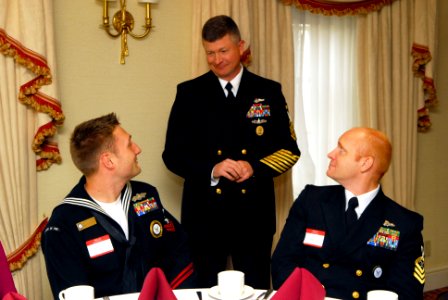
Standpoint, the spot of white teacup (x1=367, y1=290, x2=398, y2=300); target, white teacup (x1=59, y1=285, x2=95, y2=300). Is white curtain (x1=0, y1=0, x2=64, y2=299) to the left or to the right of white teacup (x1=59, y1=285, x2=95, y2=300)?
right

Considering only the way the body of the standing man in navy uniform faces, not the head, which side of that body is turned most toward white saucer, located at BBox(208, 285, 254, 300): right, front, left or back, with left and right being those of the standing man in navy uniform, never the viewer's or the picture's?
front

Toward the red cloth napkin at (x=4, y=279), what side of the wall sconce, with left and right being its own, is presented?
front

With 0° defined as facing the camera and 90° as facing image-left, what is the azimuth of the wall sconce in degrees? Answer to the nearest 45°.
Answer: approximately 0°

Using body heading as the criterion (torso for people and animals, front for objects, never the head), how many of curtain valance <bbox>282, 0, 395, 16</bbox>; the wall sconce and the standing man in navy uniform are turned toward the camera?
3

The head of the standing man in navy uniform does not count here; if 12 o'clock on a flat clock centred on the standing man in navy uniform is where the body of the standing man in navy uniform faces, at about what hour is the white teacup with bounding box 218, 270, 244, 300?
The white teacup is roughly at 12 o'clock from the standing man in navy uniform.

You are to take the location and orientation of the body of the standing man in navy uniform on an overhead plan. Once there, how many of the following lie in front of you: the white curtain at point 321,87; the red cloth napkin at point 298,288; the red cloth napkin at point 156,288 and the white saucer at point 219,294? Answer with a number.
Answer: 3

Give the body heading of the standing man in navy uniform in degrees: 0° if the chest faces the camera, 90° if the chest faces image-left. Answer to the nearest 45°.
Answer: approximately 0°

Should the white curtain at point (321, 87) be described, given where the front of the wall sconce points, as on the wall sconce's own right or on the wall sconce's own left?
on the wall sconce's own left

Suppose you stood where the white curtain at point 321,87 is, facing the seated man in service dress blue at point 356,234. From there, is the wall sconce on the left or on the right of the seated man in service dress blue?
right

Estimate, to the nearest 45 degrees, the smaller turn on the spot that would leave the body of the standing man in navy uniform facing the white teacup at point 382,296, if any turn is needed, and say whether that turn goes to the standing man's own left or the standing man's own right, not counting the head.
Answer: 0° — they already face it

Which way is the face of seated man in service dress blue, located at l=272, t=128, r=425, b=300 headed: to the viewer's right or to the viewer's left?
to the viewer's left
